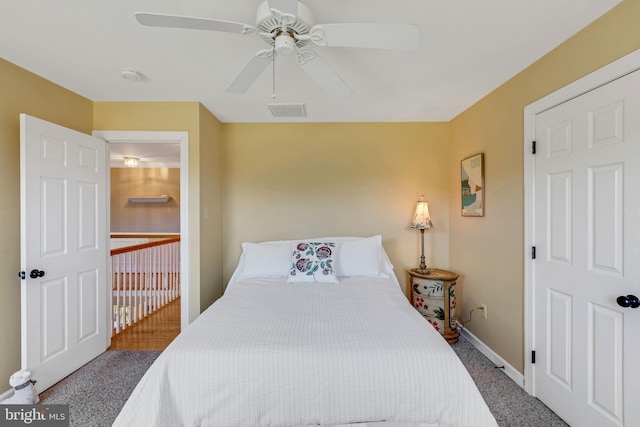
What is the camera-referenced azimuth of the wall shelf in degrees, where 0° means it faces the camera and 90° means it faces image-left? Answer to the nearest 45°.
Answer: approximately 0°

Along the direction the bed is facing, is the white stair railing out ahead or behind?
behind

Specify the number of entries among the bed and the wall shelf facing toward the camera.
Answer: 2

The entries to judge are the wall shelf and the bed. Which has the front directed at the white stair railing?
the wall shelf

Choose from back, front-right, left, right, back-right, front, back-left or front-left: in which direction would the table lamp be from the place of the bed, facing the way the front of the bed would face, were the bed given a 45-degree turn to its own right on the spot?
back

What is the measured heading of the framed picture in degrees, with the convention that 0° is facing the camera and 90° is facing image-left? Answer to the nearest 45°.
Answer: approximately 45°
